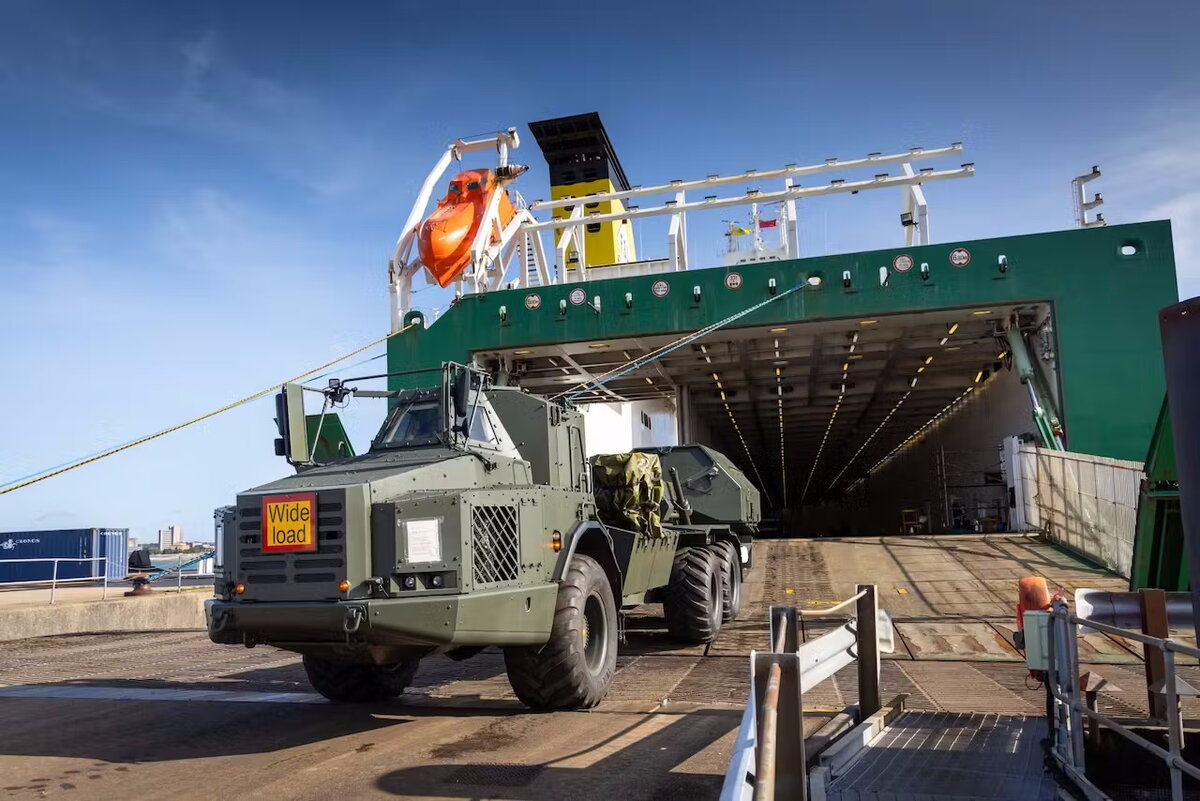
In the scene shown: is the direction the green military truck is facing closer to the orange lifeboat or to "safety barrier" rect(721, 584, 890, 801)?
the safety barrier

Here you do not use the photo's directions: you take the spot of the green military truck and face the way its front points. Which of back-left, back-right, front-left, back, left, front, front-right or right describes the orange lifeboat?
back-right

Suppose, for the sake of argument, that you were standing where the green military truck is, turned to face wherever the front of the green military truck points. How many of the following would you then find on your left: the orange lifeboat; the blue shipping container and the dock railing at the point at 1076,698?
1

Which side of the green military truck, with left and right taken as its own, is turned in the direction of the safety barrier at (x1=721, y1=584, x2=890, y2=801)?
left

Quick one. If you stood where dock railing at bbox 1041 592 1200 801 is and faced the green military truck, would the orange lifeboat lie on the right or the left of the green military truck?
right

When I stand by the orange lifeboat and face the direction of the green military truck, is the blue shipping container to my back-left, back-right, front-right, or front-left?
back-right

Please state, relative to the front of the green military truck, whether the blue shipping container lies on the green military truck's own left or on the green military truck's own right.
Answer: on the green military truck's own right

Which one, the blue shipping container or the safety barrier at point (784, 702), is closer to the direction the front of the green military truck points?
the safety barrier

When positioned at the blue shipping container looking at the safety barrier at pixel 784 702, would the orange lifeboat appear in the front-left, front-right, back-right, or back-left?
front-left

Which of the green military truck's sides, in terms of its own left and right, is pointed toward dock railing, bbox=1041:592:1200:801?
left

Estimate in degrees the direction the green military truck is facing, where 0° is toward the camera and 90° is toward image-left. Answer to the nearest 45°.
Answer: approximately 45°
